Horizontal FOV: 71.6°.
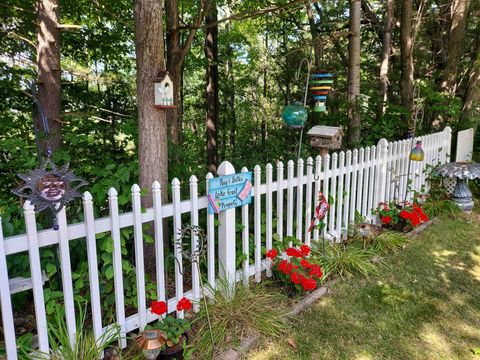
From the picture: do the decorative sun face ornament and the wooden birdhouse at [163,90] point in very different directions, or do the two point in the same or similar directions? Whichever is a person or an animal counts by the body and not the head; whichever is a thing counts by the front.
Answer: same or similar directions

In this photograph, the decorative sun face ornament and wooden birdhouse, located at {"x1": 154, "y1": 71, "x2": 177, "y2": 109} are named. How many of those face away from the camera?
0

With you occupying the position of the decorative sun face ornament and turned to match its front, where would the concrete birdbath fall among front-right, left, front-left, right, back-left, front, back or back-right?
left

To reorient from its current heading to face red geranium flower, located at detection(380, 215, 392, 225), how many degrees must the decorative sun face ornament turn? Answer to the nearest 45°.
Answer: approximately 90° to its left

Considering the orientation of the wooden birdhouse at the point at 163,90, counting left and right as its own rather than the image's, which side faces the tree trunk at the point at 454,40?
left

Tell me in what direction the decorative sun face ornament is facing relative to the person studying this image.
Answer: facing the viewer

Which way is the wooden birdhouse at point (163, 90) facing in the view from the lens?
facing the viewer and to the right of the viewer

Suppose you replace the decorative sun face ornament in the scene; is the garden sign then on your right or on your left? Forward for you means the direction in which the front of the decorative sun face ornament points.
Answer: on your left

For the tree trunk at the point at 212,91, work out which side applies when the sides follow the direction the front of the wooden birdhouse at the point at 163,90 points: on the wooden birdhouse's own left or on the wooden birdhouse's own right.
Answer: on the wooden birdhouse's own left

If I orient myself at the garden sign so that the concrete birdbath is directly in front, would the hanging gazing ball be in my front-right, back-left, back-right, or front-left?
front-left

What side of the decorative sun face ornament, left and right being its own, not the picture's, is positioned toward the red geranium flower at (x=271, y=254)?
left
